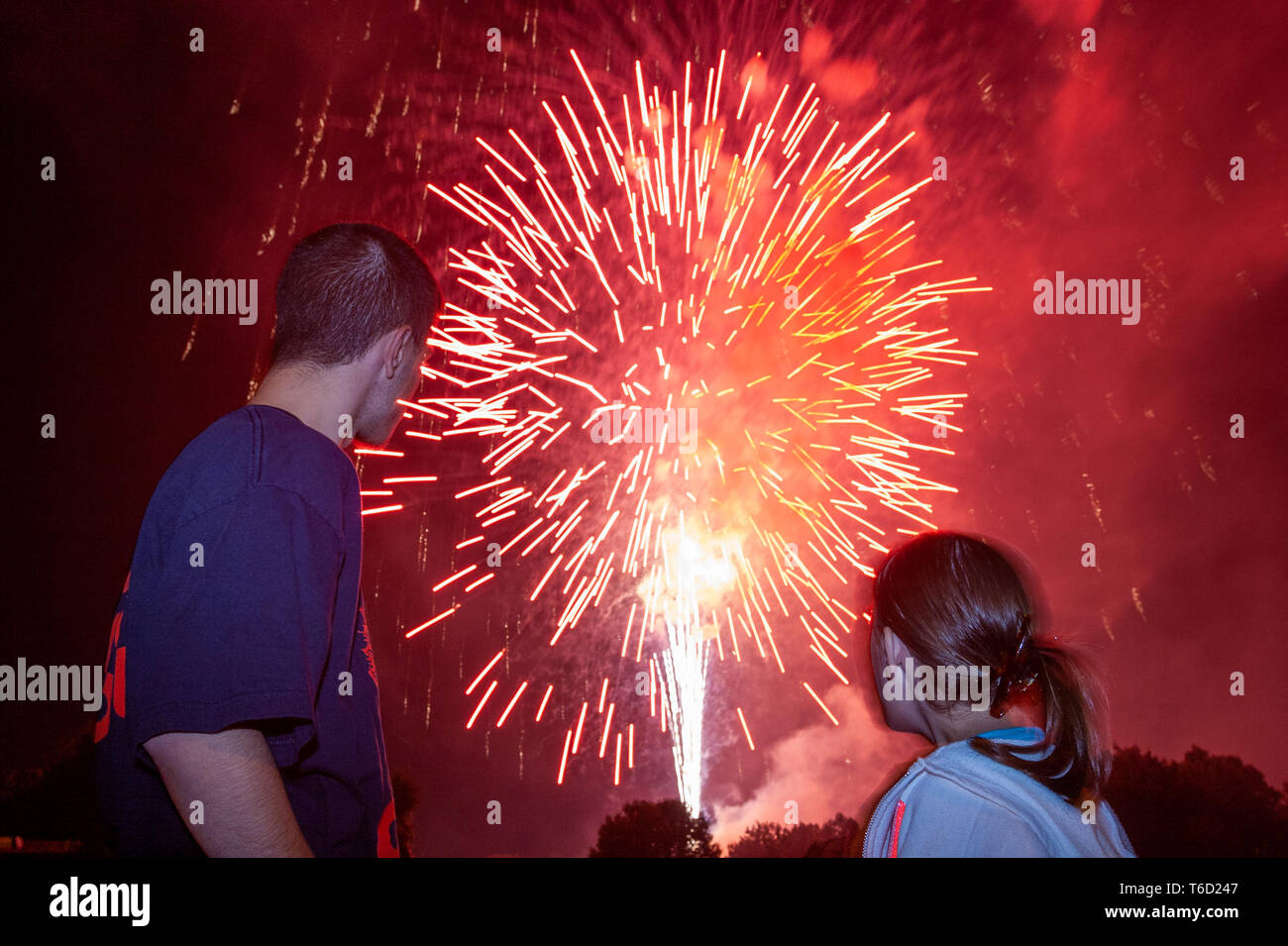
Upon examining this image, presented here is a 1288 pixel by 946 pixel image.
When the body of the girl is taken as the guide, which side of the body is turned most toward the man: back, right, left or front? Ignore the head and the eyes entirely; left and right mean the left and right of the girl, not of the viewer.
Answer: left

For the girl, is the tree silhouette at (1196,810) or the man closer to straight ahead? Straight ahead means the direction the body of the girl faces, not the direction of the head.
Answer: the tree silhouette

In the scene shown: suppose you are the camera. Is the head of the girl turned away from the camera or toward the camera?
away from the camera

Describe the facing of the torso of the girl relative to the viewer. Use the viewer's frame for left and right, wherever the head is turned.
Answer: facing away from the viewer and to the left of the viewer

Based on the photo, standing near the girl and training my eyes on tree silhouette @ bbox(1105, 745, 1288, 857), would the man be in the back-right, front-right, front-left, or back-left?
back-left
